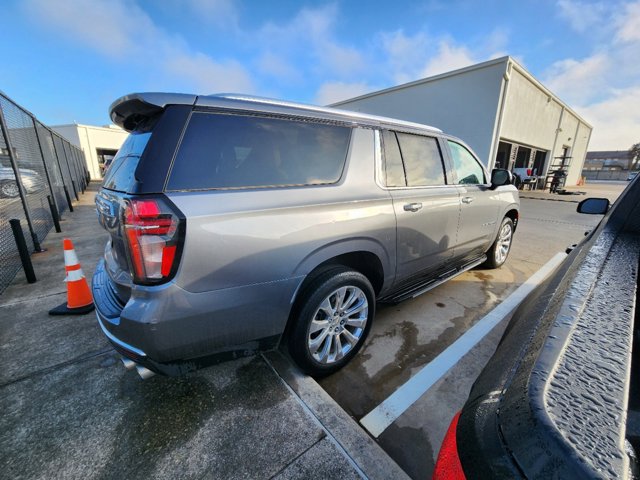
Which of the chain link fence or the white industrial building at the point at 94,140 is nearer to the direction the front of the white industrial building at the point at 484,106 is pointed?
the chain link fence

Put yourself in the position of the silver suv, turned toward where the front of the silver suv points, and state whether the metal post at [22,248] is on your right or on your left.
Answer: on your left

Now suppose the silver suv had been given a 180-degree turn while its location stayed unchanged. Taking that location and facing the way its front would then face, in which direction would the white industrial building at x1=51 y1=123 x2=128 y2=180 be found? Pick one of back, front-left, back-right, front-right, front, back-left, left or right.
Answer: right

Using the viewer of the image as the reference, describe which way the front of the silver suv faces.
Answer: facing away from the viewer and to the right of the viewer

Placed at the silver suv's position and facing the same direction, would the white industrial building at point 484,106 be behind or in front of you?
in front

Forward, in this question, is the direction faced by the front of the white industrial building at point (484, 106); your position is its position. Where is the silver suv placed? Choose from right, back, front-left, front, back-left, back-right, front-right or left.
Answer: front-right

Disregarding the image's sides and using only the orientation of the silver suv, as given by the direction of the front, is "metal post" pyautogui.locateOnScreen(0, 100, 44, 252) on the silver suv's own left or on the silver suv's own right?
on the silver suv's own left

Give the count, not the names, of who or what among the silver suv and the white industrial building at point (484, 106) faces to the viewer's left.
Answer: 0
